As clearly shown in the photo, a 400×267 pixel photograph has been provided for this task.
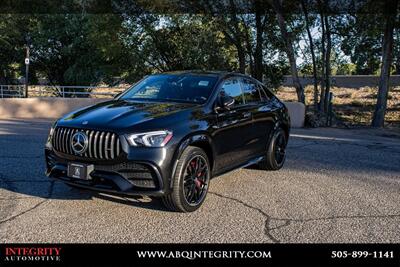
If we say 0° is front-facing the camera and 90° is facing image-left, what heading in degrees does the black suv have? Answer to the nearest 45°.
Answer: approximately 45°
